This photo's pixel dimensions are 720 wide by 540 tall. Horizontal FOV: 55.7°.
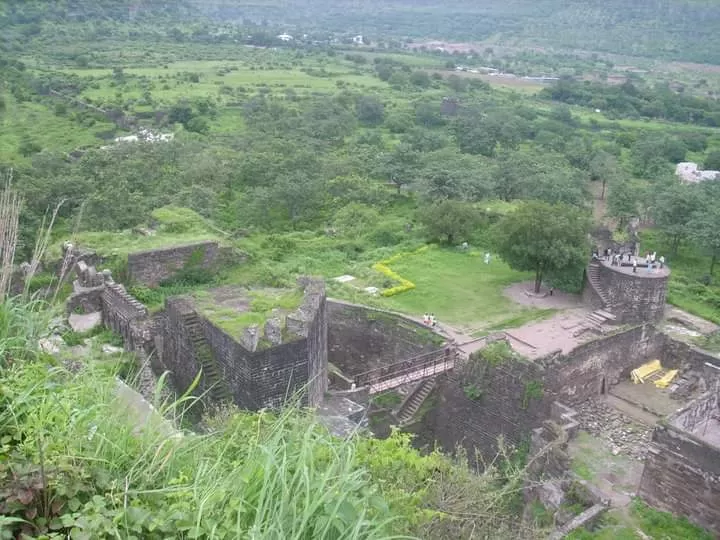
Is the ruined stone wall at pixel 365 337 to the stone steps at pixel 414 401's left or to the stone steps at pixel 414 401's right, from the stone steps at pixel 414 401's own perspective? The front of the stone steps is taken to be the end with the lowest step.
on its right

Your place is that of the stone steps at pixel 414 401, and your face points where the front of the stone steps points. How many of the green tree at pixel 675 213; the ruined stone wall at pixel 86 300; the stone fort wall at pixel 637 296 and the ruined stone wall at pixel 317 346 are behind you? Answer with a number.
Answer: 2

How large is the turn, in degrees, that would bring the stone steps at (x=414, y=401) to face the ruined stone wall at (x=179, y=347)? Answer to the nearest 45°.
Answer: approximately 45° to its right

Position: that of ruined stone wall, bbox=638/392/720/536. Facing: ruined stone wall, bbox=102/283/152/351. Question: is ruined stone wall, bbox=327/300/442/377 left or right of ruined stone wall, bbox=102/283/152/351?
right

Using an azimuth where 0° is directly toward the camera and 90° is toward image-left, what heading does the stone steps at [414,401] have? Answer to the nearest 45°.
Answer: approximately 45°

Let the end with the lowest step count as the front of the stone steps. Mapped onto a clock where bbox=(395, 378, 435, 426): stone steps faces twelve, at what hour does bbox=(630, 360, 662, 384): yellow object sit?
The yellow object is roughly at 7 o'clock from the stone steps.

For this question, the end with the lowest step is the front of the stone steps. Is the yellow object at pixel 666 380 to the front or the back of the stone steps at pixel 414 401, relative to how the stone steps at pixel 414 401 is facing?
to the back

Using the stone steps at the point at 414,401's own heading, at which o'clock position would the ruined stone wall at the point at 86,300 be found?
The ruined stone wall is roughly at 1 o'clock from the stone steps.

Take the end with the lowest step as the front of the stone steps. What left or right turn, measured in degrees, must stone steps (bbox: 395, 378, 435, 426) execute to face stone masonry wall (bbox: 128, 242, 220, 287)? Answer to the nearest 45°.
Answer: approximately 45° to its right

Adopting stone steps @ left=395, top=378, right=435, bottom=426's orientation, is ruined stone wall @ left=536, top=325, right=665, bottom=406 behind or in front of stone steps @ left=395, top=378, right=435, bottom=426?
behind

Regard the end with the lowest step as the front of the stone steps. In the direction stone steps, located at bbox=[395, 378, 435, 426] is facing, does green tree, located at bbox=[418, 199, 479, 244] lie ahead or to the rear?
to the rear
